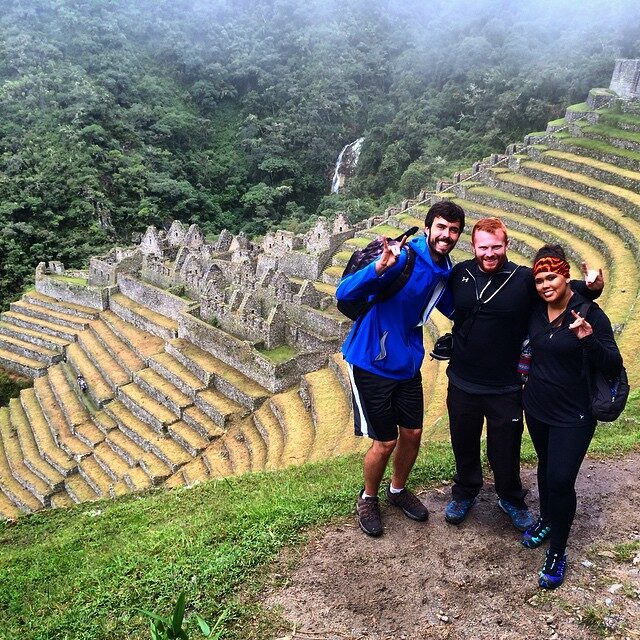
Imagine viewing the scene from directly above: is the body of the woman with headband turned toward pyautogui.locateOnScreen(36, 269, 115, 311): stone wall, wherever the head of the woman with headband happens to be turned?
no

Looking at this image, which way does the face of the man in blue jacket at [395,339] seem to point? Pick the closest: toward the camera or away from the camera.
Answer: toward the camera

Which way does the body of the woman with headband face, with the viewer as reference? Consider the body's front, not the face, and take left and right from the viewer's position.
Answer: facing the viewer and to the left of the viewer

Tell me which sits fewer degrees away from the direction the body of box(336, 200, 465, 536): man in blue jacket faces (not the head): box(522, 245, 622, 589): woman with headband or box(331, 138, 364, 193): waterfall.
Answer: the woman with headband

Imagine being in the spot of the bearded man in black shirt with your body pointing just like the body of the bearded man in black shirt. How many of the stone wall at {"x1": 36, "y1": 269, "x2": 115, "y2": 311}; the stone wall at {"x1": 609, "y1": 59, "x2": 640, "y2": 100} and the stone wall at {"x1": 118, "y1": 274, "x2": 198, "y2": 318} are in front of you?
0

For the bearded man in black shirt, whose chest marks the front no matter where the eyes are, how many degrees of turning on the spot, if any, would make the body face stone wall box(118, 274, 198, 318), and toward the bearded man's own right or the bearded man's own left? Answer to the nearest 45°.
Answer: approximately 135° to the bearded man's own right

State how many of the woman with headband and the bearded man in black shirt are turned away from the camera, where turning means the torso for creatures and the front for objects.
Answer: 0

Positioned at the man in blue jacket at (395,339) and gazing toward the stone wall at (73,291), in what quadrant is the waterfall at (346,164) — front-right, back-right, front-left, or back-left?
front-right

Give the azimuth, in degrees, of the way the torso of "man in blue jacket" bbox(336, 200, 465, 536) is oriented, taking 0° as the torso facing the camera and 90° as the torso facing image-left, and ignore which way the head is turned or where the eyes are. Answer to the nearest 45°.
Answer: approximately 315°

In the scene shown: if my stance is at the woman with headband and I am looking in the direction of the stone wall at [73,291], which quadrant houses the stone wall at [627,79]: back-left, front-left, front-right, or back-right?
front-right

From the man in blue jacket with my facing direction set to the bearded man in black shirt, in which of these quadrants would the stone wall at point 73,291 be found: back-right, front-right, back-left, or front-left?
back-left

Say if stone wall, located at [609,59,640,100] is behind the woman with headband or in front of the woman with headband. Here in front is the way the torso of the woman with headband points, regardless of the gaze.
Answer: behind

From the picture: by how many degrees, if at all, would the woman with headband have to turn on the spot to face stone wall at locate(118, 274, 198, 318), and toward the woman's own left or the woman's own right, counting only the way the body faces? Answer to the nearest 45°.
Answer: approximately 90° to the woman's own right

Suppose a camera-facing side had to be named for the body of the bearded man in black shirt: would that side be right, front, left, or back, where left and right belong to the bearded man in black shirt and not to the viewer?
front

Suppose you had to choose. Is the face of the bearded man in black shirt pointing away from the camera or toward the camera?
toward the camera

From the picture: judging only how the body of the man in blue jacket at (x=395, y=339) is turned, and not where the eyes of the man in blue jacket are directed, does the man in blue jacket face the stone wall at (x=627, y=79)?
no

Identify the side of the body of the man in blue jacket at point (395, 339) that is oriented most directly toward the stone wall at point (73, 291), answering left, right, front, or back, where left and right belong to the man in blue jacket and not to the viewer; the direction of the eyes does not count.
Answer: back
